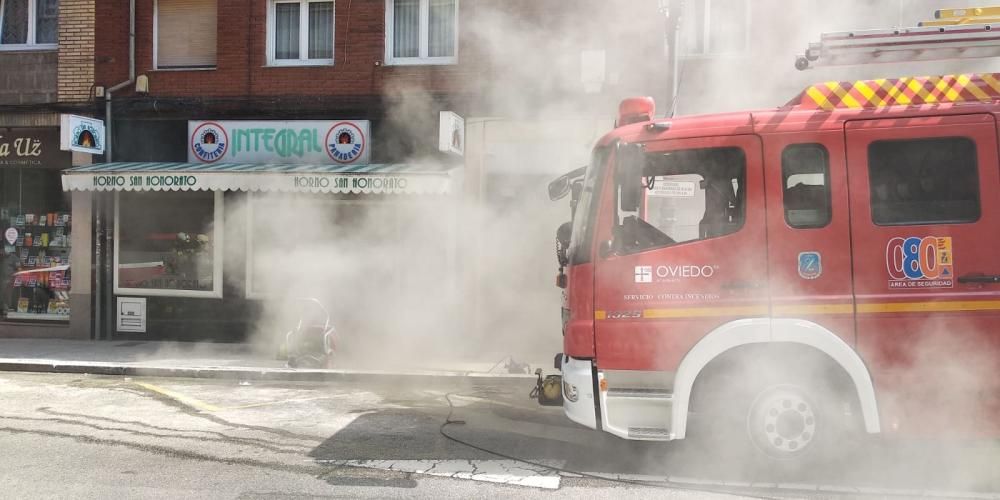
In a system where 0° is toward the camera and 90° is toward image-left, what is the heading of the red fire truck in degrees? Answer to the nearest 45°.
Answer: approximately 90°
